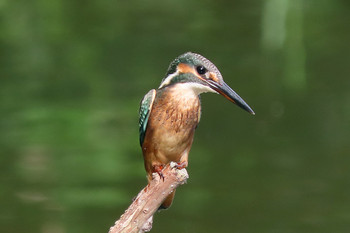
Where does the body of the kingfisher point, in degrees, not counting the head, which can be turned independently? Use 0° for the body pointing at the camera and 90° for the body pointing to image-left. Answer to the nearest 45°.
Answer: approximately 315°
